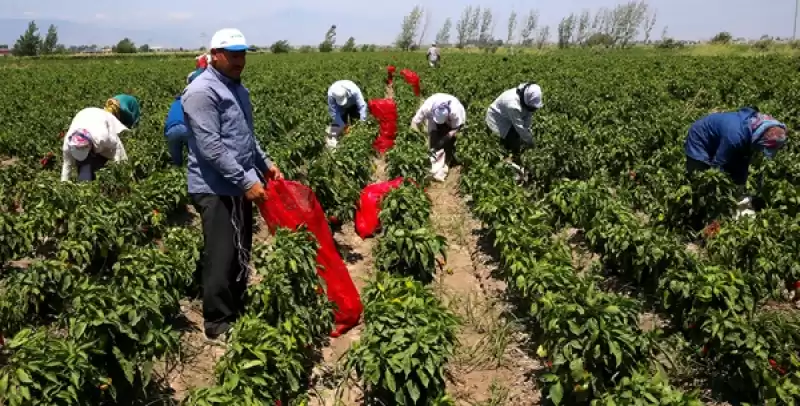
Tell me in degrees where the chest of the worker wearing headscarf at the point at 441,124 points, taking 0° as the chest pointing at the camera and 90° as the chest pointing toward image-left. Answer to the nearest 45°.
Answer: approximately 0°

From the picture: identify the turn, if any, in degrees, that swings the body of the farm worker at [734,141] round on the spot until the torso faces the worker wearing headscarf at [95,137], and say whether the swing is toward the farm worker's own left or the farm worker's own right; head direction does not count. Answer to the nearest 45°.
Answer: approximately 135° to the farm worker's own right

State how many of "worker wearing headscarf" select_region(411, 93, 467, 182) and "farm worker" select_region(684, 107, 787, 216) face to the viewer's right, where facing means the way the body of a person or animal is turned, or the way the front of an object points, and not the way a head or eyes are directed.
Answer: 1

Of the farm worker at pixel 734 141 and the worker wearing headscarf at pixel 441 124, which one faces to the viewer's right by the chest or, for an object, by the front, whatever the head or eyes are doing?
the farm worker

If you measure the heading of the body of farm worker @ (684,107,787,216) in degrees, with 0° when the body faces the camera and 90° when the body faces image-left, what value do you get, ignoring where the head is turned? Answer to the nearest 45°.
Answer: approximately 270°

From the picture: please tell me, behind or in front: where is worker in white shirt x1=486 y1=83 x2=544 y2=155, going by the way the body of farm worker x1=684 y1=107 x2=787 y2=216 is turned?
behind

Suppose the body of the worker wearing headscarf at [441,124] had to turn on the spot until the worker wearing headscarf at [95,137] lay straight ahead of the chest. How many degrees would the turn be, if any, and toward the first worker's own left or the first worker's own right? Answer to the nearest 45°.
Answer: approximately 45° to the first worker's own right
